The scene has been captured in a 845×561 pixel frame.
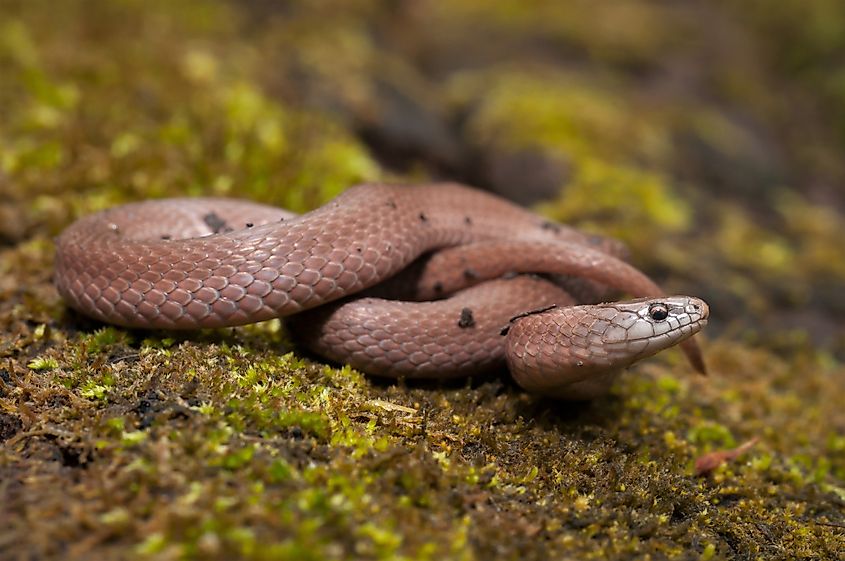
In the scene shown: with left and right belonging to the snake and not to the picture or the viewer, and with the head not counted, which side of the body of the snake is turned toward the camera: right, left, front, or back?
right
